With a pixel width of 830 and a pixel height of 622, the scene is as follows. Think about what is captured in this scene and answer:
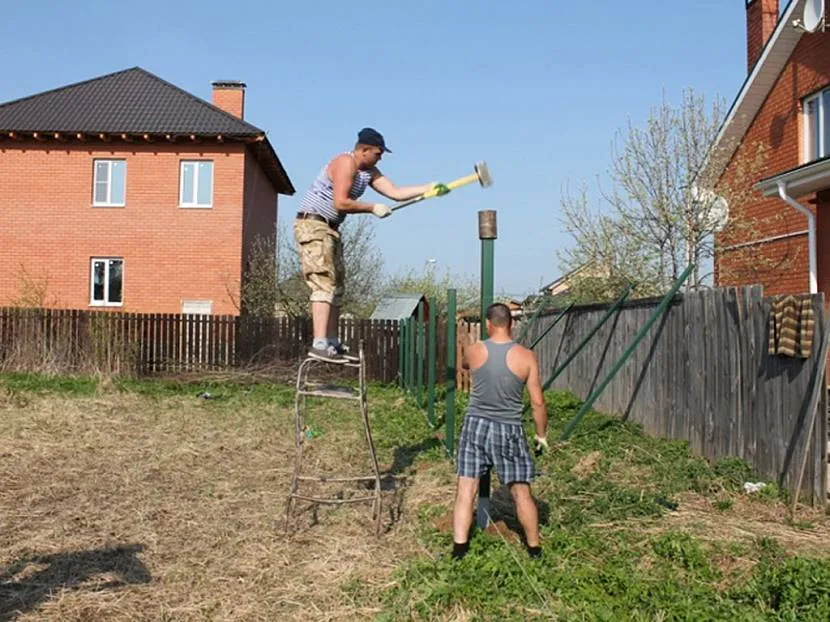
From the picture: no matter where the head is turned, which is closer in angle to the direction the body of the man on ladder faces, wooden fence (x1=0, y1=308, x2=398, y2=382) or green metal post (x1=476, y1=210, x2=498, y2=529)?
the green metal post

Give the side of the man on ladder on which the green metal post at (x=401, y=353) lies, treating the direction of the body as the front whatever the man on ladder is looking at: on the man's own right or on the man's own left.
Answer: on the man's own left

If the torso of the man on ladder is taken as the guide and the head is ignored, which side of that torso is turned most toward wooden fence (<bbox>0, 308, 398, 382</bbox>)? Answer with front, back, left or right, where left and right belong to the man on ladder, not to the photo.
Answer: left

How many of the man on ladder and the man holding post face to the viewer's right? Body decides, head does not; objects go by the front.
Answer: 1

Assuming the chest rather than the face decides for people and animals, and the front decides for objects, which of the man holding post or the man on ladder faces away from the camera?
the man holding post

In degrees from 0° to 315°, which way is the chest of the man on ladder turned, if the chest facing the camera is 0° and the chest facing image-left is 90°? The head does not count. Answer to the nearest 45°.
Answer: approximately 270°

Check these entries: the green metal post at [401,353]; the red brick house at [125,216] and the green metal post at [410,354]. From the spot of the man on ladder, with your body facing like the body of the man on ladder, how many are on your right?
0

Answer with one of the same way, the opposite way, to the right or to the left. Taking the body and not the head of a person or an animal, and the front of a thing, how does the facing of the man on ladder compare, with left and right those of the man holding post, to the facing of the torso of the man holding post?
to the right

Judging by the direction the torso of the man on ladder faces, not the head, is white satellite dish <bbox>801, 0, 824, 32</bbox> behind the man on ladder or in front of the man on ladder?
in front

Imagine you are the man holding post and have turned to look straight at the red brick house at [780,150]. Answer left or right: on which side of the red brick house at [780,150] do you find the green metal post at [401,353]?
left

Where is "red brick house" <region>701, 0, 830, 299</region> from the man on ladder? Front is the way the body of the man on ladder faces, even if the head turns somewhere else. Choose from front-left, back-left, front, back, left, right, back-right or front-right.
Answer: front-left

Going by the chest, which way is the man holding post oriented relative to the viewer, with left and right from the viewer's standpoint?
facing away from the viewer

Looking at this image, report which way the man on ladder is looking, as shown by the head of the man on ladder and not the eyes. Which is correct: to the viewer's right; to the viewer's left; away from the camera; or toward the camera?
to the viewer's right
